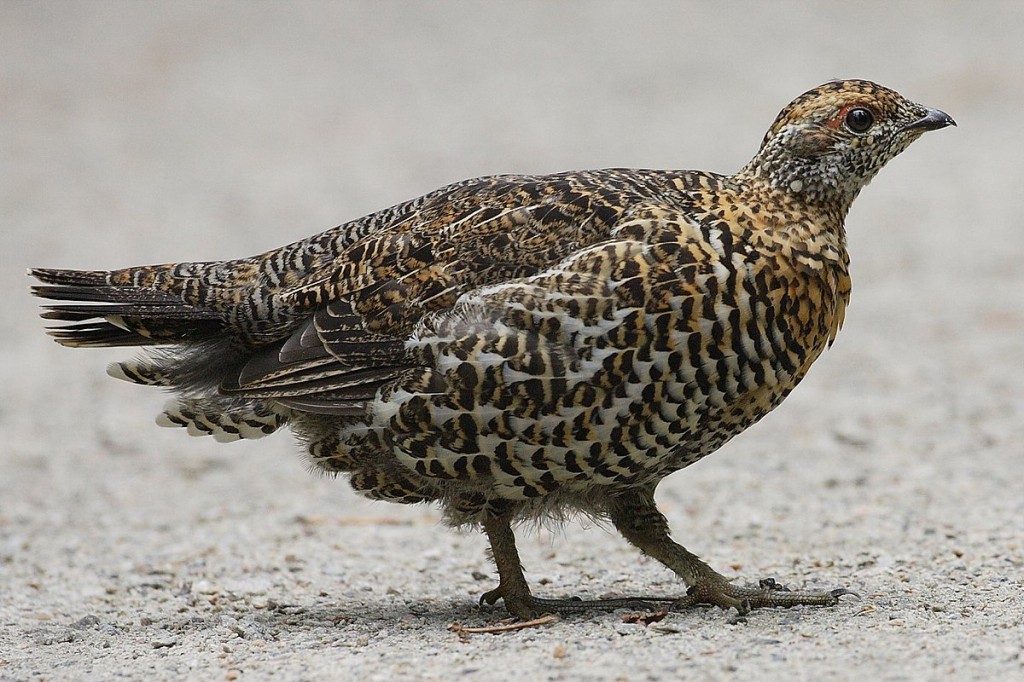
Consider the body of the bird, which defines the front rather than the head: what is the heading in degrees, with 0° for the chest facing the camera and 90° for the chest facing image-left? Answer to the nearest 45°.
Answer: approximately 270°
